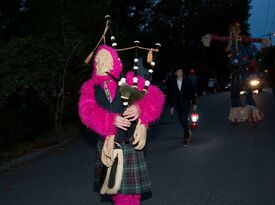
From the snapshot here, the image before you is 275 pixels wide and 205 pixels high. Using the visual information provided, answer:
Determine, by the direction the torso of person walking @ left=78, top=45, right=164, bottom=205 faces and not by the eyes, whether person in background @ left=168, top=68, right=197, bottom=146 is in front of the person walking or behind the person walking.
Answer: behind

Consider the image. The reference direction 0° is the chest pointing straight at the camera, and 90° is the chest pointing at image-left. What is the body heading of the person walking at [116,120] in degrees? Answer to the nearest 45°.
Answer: approximately 45°

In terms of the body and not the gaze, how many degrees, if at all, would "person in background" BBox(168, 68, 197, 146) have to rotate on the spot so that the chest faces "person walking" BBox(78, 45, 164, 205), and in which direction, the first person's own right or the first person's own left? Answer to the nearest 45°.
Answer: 0° — they already face them
